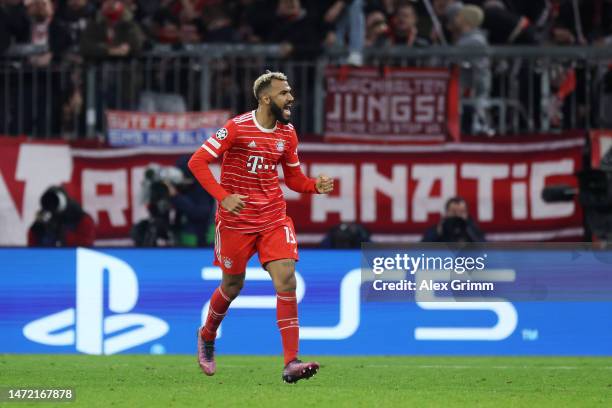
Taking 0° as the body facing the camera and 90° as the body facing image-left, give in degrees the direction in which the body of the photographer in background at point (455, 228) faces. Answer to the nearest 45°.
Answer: approximately 0°

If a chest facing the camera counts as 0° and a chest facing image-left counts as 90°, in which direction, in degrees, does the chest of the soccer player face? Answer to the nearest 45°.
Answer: approximately 315°

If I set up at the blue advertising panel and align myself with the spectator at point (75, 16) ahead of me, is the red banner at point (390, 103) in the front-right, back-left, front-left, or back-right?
front-right

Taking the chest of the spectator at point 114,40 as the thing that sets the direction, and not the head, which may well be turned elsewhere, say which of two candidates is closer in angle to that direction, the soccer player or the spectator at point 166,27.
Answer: the soccer player

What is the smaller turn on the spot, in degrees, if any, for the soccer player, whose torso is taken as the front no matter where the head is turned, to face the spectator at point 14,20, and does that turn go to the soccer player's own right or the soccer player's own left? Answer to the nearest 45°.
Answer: approximately 180°

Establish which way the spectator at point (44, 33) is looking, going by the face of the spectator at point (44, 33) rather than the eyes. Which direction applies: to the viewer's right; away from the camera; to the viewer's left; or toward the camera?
toward the camera

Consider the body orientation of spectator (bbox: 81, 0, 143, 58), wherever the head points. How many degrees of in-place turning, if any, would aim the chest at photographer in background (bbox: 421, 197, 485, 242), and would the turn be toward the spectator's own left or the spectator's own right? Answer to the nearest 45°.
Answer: approximately 45° to the spectator's own left

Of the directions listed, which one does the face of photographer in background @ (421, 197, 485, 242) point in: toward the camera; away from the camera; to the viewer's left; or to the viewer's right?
toward the camera

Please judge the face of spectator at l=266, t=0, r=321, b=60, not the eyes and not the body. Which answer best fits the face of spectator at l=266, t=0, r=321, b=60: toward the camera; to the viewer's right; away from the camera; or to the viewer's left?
toward the camera

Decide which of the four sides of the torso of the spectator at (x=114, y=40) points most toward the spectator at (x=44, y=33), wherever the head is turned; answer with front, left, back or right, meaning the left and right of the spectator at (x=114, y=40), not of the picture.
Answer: right

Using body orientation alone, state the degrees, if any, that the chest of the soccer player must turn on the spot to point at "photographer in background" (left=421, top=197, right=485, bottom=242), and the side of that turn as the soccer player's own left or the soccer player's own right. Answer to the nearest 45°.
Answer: approximately 90° to the soccer player's own left

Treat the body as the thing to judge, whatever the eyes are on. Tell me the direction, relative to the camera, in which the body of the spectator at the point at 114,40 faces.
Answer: toward the camera

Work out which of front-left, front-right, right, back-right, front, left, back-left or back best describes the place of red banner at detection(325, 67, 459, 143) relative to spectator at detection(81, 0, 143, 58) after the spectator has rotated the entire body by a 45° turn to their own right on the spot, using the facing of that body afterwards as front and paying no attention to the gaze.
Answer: back-left

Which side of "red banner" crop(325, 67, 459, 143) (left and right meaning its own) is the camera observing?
front

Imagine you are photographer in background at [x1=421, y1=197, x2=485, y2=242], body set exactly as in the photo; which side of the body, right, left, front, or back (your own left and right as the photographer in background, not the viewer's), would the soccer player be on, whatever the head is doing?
front

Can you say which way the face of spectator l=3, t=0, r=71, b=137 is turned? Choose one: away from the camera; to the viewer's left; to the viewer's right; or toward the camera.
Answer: toward the camera

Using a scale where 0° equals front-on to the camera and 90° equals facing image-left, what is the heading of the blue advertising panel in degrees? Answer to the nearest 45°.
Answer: approximately 0°
